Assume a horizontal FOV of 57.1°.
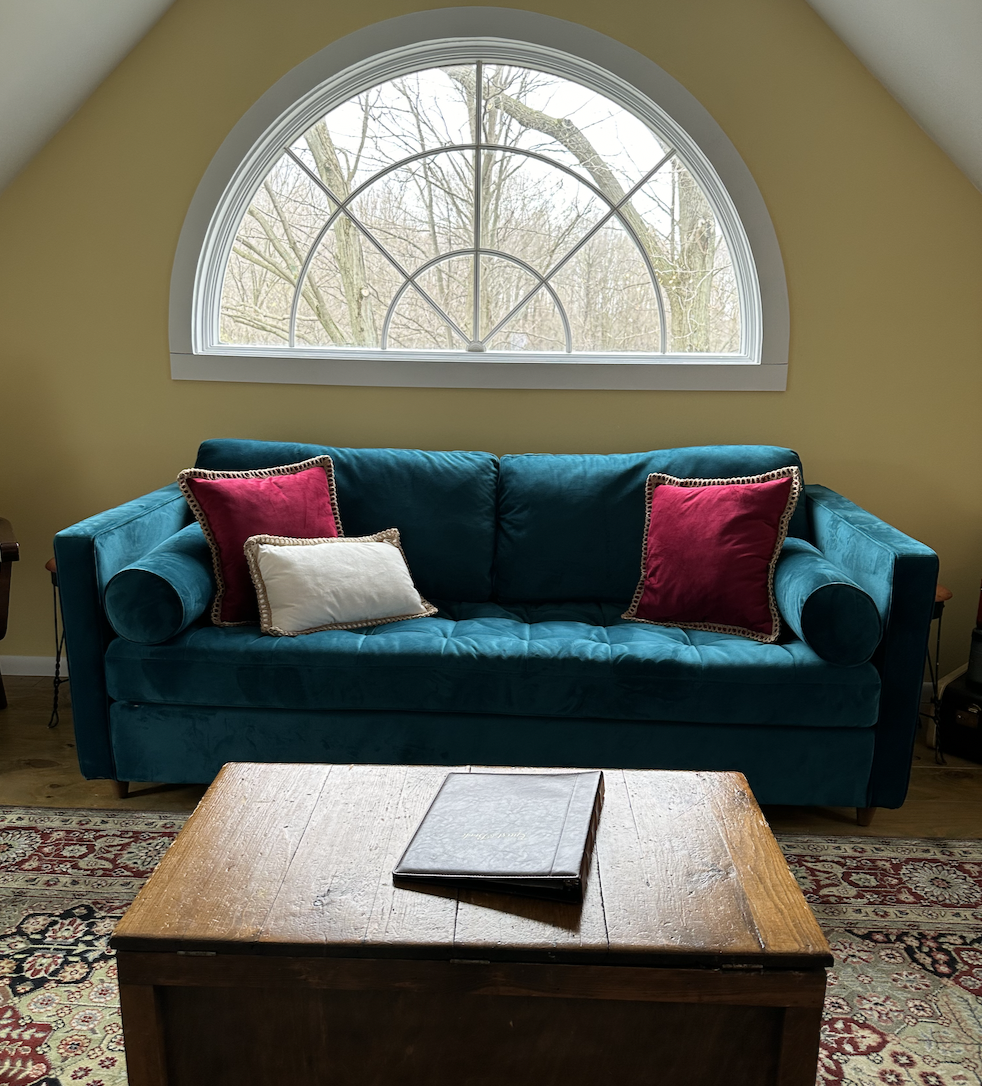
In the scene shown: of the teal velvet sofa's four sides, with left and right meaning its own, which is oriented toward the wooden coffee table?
front

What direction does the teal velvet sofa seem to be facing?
toward the camera

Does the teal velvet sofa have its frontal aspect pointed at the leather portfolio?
yes

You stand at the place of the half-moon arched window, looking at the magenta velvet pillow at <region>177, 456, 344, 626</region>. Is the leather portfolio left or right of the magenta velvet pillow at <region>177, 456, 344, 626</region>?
left
